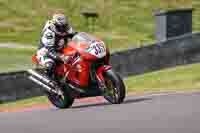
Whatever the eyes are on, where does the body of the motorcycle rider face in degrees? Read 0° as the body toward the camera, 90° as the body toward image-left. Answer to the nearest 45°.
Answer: approximately 315°

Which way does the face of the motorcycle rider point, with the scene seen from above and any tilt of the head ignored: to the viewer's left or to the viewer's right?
to the viewer's right

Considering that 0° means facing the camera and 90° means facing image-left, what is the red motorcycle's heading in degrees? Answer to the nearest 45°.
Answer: approximately 315°
